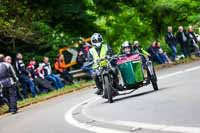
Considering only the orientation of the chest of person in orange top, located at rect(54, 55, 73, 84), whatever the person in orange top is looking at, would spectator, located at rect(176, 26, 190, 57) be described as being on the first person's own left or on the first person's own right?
on the first person's own left

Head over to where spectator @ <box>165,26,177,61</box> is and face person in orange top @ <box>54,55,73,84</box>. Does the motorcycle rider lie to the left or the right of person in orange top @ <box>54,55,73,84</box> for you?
left

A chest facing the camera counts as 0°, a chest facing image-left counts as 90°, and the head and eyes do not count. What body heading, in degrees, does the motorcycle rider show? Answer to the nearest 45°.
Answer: approximately 0°
